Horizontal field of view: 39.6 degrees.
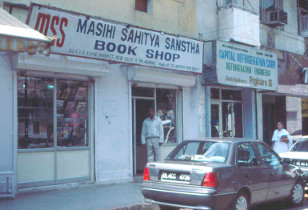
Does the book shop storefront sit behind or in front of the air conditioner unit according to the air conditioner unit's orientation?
in front

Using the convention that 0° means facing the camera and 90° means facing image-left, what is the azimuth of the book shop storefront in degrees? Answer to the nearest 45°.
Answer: approximately 315°

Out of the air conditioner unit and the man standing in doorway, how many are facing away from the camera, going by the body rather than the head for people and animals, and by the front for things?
0

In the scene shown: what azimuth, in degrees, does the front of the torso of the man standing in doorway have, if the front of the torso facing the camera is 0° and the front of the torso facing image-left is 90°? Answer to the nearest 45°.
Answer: approximately 0°

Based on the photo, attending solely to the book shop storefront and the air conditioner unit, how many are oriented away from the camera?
0

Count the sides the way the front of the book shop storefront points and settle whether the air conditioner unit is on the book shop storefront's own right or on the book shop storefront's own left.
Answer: on the book shop storefront's own left

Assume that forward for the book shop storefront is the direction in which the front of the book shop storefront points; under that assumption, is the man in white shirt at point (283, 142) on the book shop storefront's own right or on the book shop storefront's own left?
on the book shop storefront's own left

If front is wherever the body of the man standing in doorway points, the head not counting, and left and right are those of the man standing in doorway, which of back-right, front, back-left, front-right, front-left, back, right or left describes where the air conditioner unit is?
back-left

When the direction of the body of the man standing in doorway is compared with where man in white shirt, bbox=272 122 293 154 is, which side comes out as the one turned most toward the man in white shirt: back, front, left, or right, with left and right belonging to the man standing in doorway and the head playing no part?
left
